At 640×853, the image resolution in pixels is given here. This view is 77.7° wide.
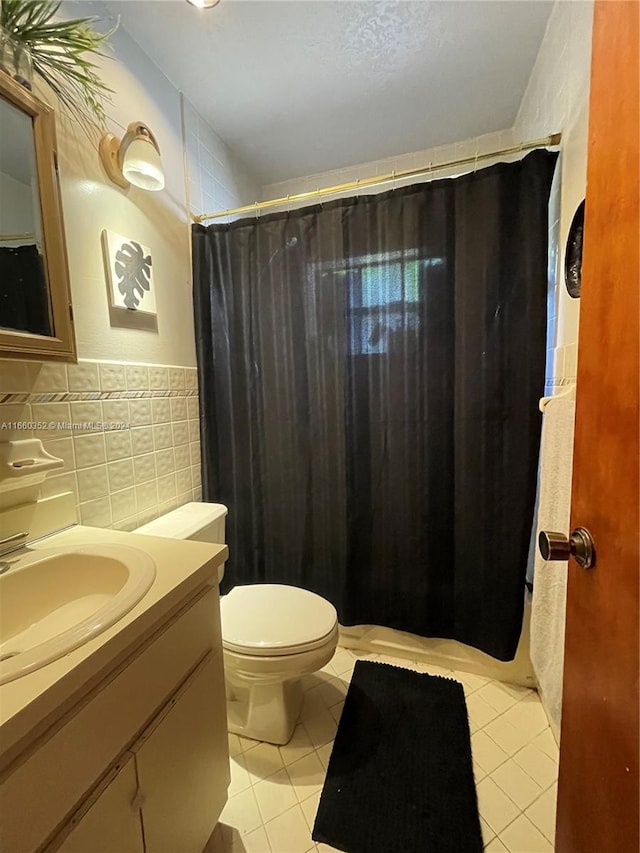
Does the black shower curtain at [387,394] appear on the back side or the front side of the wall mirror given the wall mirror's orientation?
on the front side

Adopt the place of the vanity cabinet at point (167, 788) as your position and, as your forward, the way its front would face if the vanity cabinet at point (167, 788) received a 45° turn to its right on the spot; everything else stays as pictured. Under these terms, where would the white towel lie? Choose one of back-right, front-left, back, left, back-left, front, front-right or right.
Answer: left

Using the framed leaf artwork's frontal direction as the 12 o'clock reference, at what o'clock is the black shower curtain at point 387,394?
The black shower curtain is roughly at 11 o'clock from the framed leaf artwork.

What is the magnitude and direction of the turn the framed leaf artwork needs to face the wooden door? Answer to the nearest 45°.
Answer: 0° — it already faces it

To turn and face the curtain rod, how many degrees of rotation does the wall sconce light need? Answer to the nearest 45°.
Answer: approximately 45° to its left

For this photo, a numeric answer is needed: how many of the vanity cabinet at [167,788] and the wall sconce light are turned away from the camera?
0

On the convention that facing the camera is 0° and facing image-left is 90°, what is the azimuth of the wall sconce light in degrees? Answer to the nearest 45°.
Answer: approximately 315°

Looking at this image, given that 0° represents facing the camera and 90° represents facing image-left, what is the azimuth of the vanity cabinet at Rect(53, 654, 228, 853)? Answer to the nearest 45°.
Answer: approximately 315°
